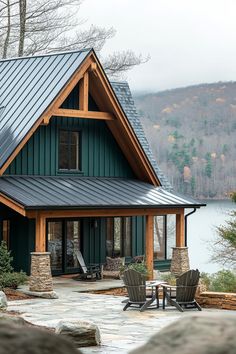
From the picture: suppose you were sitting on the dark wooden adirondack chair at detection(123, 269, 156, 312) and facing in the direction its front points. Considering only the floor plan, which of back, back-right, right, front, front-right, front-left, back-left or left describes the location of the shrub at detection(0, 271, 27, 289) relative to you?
left

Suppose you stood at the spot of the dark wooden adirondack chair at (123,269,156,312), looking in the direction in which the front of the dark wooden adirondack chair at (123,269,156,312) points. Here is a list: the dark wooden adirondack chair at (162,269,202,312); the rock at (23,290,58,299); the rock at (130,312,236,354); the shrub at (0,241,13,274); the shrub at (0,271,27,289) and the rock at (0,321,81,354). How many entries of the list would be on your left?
3

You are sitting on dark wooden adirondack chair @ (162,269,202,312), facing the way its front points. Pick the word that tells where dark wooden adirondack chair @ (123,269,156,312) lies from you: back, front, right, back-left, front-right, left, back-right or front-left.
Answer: front-left

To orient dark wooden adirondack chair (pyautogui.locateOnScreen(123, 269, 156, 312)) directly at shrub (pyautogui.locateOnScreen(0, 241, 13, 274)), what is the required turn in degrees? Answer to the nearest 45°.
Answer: approximately 90° to its left

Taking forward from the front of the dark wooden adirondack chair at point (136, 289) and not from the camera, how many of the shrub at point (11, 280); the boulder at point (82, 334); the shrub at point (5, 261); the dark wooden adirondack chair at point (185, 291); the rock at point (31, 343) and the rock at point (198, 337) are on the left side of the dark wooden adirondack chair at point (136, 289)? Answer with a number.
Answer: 2

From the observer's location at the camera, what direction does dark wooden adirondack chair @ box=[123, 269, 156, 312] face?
facing away from the viewer and to the right of the viewer

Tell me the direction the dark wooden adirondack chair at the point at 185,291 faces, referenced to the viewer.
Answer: facing away from the viewer and to the left of the viewer
